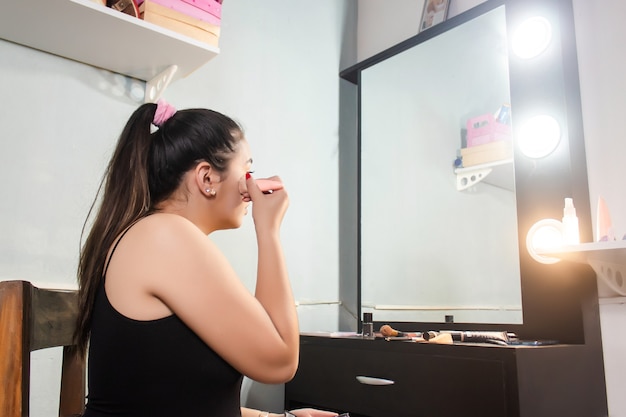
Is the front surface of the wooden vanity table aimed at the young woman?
yes

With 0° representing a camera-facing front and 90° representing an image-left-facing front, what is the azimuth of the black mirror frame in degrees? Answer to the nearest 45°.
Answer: approximately 45°

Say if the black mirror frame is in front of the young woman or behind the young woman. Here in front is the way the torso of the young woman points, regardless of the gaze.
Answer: in front

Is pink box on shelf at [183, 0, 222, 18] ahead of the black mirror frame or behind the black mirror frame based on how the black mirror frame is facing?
ahead

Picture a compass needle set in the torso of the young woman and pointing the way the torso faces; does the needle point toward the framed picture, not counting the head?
yes

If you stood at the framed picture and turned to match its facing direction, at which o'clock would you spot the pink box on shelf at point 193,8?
The pink box on shelf is roughly at 12 o'clock from the framed picture.

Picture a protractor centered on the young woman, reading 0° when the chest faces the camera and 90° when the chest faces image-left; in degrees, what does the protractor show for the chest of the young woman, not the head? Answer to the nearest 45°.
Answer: approximately 225°

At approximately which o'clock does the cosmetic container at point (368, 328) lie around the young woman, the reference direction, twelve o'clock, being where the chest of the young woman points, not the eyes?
The cosmetic container is roughly at 12 o'clock from the young woman.

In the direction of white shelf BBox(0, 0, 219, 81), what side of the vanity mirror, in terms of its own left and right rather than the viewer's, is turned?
front

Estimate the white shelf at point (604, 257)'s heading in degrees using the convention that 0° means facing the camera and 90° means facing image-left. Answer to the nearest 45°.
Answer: approximately 90°
